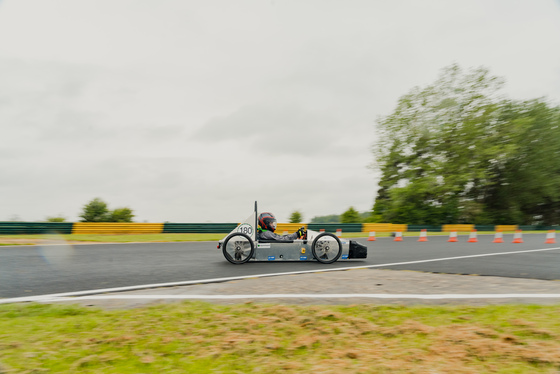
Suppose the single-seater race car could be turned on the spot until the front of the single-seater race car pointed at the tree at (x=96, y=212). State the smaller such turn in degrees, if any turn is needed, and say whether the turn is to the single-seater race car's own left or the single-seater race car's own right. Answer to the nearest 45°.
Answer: approximately 135° to the single-seater race car's own left

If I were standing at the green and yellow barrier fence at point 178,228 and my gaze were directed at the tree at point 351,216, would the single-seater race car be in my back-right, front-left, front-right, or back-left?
back-right

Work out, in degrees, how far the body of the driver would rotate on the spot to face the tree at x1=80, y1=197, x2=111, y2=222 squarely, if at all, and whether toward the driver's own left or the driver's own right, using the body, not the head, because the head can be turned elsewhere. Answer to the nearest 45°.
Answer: approximately 135° to the driver's own left

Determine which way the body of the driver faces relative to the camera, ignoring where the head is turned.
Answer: to the viewer's right

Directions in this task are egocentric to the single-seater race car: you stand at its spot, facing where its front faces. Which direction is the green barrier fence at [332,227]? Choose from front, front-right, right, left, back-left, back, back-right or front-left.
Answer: left

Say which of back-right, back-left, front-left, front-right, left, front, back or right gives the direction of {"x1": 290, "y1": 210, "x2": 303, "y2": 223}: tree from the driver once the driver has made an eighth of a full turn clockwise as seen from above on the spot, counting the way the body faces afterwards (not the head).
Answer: back-left

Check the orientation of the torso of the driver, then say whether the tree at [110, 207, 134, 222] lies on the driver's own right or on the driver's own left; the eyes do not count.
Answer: on the driver's own left

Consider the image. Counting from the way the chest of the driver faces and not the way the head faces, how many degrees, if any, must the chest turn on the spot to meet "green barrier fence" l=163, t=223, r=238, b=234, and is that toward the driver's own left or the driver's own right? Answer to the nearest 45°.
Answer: approximately 90° to the driver's own left

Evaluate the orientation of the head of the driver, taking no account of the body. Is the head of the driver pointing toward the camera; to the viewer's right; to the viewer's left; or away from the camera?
to the viewer's right

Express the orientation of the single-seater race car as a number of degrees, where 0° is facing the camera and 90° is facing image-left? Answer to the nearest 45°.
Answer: approximately 270°

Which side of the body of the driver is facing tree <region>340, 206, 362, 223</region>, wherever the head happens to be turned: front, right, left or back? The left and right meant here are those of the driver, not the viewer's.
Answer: left

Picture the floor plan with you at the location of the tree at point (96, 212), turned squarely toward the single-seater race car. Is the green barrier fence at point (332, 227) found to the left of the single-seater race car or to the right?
left
